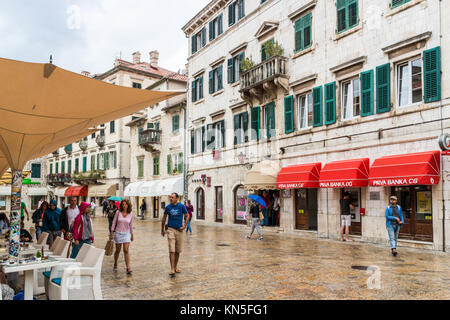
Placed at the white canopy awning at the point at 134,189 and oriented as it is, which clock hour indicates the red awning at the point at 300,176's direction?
The red awning is roughly at 10 o'clock from the white canopy awning.

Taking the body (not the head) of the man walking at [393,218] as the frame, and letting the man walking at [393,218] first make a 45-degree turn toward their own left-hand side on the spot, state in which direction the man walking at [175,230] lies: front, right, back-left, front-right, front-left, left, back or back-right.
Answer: right

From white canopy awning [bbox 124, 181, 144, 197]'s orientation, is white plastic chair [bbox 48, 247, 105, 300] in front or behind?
in front

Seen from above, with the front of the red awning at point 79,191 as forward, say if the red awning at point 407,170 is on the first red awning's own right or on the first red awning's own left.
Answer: on the first red awning's own left

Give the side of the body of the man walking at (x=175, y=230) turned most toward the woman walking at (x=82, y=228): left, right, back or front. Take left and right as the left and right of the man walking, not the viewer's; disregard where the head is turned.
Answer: right

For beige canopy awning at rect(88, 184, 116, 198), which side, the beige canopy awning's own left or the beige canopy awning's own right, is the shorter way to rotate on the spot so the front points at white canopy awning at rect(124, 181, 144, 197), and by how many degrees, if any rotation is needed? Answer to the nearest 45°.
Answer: approximately 45° to the beige canopy awning's own left

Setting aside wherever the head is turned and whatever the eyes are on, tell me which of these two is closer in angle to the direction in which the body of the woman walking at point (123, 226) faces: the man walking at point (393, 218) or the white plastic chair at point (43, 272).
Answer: the white plastic chair

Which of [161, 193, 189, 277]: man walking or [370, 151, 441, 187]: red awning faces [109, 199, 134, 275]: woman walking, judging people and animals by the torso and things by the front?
the red awning

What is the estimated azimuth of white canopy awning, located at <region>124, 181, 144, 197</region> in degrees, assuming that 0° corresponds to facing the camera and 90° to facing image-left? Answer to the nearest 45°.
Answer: approximately 45°

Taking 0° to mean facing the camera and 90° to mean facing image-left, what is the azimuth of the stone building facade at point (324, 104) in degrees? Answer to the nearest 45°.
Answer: approximately 45°

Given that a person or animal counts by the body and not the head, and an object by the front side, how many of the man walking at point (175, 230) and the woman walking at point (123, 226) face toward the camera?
2

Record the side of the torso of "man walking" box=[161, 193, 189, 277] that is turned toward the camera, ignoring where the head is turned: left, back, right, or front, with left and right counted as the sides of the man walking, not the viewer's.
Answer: front

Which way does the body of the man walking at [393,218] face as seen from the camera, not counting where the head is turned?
toward the camera
